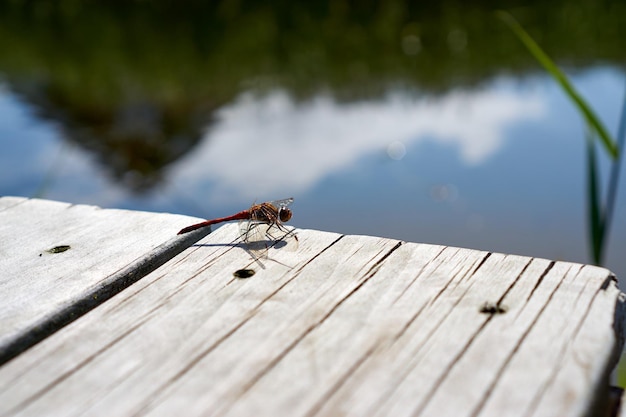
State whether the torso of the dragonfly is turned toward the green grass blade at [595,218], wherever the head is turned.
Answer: yes

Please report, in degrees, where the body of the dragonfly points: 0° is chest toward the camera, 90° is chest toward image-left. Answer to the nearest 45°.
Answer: approximately 270°

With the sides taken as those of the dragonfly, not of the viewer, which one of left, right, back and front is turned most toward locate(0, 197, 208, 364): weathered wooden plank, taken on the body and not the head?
back

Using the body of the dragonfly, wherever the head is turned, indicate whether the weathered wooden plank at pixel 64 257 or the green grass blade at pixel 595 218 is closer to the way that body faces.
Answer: the green grass blade
